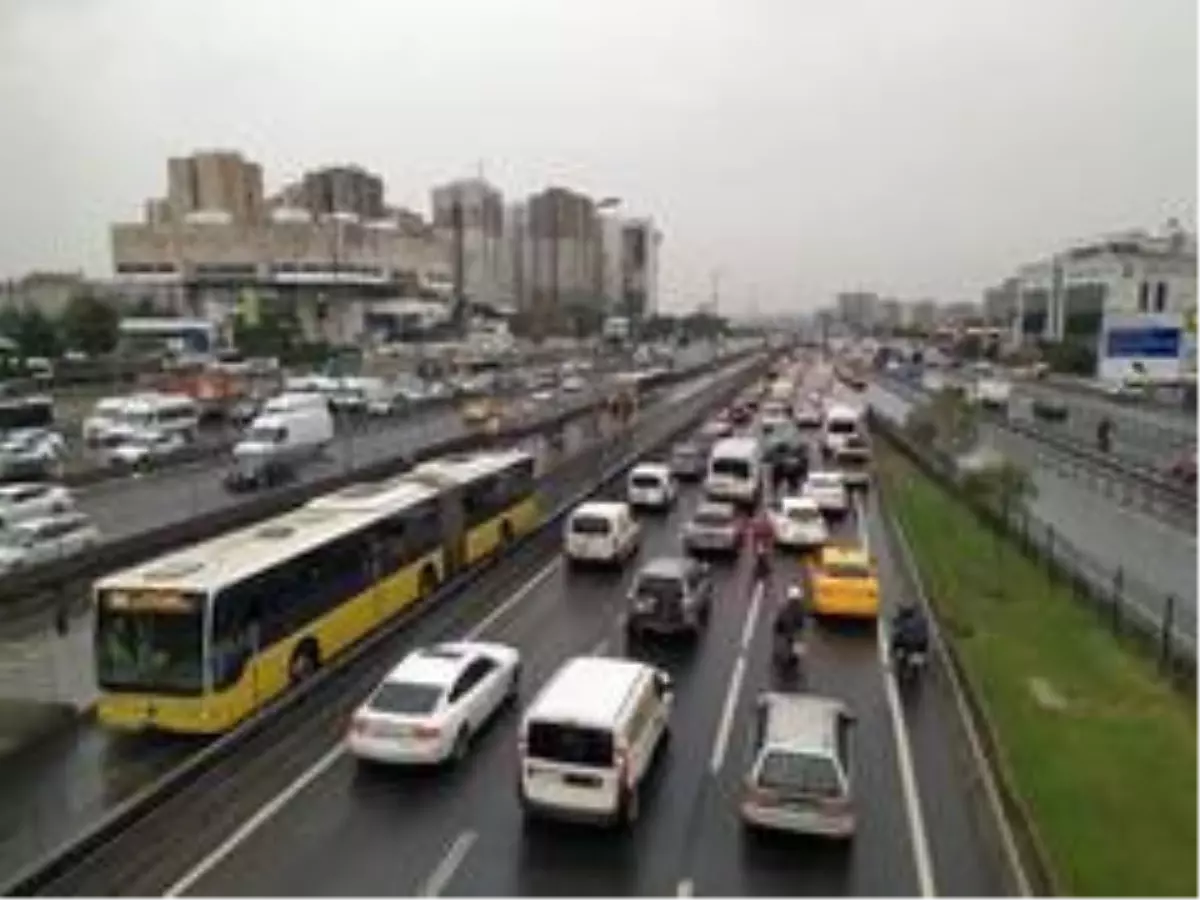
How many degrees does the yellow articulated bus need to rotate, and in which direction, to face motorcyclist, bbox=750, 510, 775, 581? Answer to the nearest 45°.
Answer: approximately 180°

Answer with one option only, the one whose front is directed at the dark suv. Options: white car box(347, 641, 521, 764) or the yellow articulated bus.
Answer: the white car

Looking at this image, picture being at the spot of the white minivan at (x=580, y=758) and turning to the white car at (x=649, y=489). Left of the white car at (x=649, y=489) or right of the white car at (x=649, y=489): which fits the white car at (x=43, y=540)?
left

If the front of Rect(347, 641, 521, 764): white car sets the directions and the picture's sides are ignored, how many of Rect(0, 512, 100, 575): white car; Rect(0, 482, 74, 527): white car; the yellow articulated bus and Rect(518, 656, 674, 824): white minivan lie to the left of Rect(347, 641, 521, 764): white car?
3

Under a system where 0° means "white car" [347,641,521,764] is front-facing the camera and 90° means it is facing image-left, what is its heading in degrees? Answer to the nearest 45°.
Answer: approximately 225°

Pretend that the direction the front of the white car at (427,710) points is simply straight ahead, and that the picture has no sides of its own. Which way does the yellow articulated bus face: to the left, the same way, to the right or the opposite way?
the opposite way

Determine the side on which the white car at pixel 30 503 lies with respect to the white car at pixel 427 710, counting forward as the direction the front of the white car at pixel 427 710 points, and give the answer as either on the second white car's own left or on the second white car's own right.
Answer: on the second white car's own left

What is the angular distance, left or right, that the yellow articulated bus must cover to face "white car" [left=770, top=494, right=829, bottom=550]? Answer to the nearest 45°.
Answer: approximately 180°

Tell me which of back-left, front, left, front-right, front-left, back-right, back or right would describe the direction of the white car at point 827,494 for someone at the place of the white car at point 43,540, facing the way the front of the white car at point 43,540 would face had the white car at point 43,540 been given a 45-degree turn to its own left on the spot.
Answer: left

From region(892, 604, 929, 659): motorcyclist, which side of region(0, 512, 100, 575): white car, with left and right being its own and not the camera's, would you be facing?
left

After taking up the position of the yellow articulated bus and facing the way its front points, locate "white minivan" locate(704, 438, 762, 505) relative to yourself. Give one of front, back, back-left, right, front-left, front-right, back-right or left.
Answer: back

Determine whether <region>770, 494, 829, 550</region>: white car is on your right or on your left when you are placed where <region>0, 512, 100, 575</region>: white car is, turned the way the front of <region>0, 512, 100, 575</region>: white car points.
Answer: on your left
